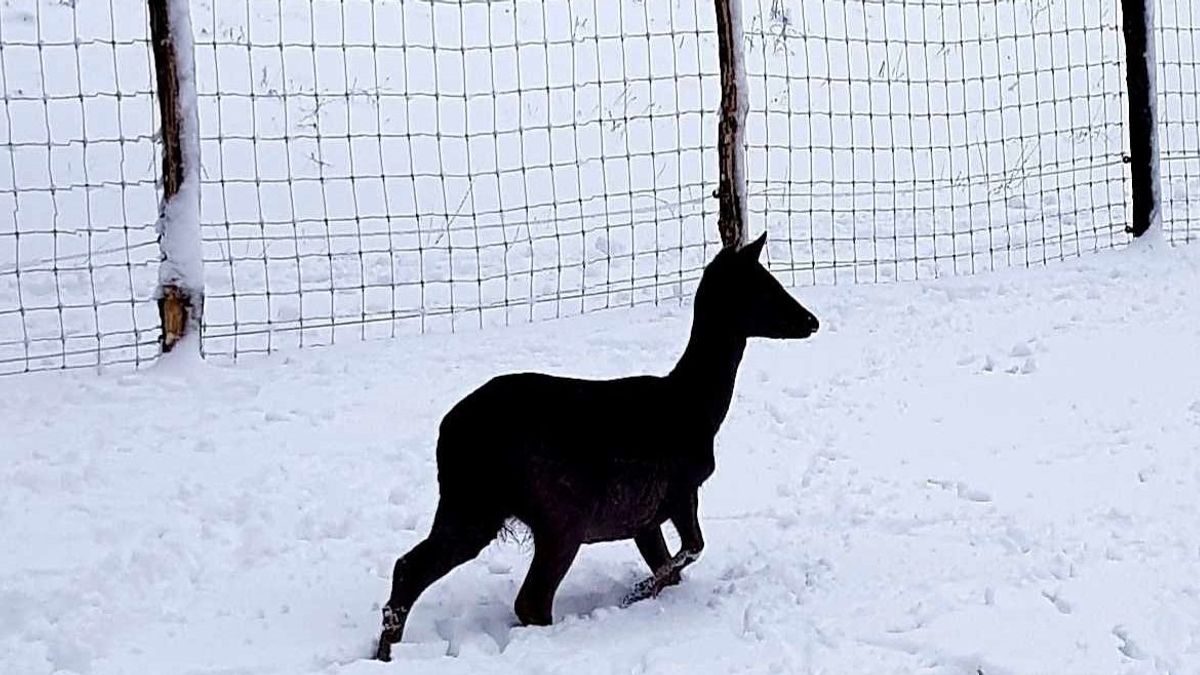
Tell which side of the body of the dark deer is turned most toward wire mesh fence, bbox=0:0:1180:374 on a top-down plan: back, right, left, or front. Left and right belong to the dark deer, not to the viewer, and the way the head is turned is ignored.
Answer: left

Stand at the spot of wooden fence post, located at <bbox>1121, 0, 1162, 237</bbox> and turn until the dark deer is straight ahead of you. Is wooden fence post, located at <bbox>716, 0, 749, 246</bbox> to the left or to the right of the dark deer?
right

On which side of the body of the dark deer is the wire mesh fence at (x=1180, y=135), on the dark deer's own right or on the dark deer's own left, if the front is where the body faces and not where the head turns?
on the dark deer's own left

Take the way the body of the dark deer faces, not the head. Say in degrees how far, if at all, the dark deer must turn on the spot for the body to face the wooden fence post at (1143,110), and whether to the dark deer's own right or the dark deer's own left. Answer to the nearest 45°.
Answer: approximately 45° to the dark deer's own left

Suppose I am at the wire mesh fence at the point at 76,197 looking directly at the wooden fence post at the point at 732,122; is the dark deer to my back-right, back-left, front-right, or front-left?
front-right

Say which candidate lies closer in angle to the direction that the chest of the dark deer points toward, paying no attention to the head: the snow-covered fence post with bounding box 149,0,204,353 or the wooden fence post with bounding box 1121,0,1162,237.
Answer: the wooden fence post

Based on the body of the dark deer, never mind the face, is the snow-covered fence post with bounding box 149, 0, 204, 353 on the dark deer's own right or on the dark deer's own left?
on the dark deer's own left

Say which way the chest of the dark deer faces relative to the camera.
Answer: to the viewer's right

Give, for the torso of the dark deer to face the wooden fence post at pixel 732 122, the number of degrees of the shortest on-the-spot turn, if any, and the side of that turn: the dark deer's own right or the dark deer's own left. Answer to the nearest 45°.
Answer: approximately 90° to the dark deer's own left

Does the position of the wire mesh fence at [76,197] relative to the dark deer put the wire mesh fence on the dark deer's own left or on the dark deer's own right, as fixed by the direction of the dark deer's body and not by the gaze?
on the dark deer's own left

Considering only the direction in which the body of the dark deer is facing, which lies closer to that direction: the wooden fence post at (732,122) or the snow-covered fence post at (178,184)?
the wooden fence post
